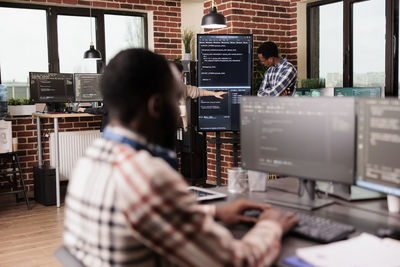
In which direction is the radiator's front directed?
toward the camera

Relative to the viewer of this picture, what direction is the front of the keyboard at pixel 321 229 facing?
facing the viewer and to the left of the viewer

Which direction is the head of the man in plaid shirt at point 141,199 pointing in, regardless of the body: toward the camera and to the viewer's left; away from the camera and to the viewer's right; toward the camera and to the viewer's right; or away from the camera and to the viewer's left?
away from the camera and to the viewer's right

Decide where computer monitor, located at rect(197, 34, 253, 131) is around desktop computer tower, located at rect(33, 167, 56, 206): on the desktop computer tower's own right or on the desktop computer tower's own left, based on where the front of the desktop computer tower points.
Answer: on the desktop computer tower's own left

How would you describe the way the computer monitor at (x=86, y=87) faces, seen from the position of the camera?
facing the viewer

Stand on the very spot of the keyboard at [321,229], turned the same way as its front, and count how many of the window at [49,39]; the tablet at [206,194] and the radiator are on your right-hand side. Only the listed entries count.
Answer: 3

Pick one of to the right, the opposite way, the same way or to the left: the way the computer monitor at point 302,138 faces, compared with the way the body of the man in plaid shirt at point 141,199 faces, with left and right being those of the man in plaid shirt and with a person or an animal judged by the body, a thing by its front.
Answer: the opposite way

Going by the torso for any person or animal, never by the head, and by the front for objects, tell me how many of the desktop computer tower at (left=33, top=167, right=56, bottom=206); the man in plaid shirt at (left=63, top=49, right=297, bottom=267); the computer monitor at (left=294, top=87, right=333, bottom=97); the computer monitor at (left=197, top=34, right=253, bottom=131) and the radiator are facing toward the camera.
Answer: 4

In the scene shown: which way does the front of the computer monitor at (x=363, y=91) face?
toward the camera

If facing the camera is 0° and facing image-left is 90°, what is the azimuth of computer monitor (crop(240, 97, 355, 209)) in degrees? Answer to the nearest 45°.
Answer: approximately 45°

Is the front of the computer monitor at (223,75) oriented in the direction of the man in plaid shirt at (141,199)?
yes
